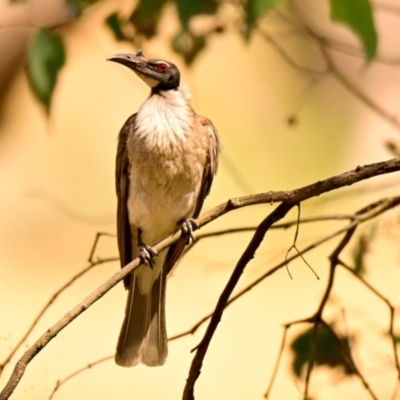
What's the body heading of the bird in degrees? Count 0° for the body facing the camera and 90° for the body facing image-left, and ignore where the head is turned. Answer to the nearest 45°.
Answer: approximately 0°
